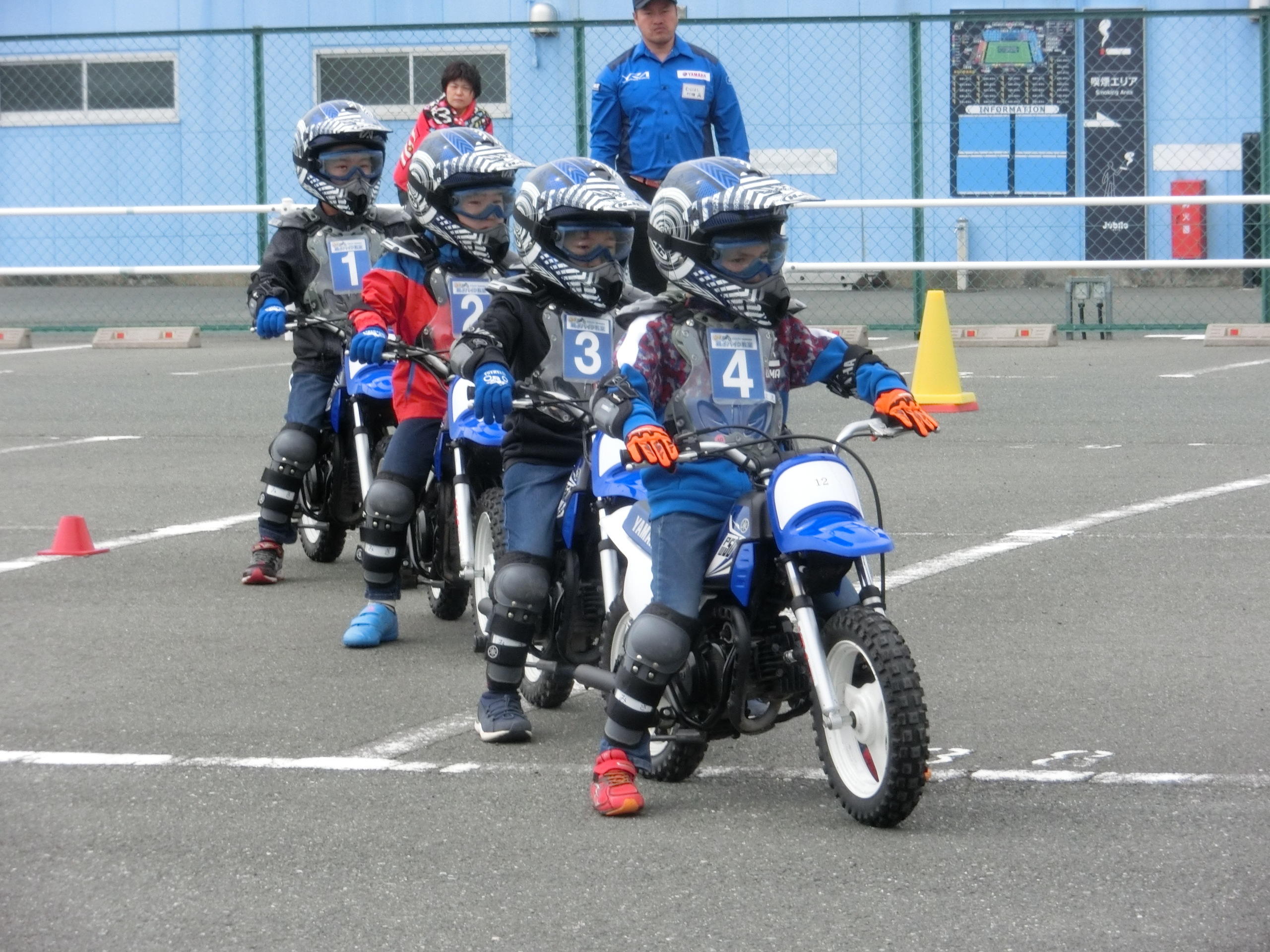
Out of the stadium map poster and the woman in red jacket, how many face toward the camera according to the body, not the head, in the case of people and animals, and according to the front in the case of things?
2

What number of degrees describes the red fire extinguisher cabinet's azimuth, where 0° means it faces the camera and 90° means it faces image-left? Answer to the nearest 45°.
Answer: approximately 0°

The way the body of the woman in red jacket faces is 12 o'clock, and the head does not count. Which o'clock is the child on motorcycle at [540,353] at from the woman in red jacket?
The child on motorcycle is roughly at 12 o'clock from the woman in red jacket.

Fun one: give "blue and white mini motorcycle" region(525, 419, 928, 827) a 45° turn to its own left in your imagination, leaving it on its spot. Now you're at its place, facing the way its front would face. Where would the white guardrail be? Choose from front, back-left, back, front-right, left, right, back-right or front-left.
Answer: left

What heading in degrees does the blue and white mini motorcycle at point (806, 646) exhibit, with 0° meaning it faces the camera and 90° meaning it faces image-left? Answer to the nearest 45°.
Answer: approximately 315°

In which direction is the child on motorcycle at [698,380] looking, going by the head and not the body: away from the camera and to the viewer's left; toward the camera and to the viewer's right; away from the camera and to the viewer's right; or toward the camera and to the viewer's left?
toward the camera and to the viewer's right

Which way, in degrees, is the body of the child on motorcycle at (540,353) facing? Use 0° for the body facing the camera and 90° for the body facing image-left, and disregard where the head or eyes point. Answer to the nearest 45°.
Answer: approximately 315°

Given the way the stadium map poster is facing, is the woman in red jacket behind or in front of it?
in front

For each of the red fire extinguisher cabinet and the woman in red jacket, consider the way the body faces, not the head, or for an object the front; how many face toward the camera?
2

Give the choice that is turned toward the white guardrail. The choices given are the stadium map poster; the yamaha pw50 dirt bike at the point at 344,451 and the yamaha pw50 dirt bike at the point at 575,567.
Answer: the stadium map poster

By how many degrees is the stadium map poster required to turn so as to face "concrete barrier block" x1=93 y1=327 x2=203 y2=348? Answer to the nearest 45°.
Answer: approximately 45° to its right

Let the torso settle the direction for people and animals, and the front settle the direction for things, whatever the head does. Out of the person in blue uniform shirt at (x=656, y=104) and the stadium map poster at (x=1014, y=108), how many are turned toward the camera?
2

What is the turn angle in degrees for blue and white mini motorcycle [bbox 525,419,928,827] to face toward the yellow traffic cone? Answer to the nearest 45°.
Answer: approximately 135° to its left
